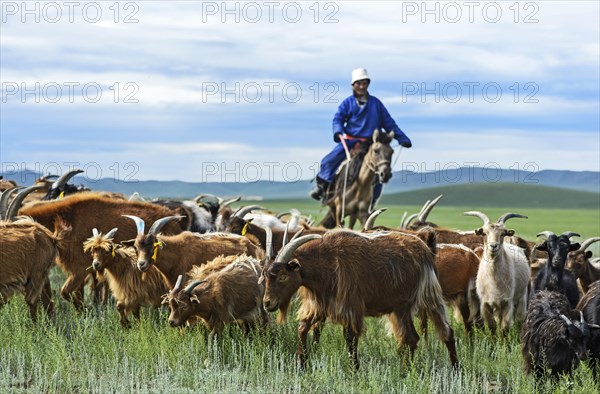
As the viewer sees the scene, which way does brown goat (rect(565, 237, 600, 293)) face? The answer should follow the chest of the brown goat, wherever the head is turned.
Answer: to the viewer's left

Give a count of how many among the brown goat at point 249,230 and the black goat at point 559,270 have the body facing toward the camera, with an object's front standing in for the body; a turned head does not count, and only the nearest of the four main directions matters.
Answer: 1

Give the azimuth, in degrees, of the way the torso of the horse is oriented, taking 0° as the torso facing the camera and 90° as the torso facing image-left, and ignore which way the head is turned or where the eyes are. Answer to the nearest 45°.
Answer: approximately 315°

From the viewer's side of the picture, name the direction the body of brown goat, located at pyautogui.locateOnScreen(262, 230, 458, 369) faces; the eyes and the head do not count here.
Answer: to the viewer's left

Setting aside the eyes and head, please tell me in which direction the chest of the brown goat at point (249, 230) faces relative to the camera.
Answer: to the viewer's left
